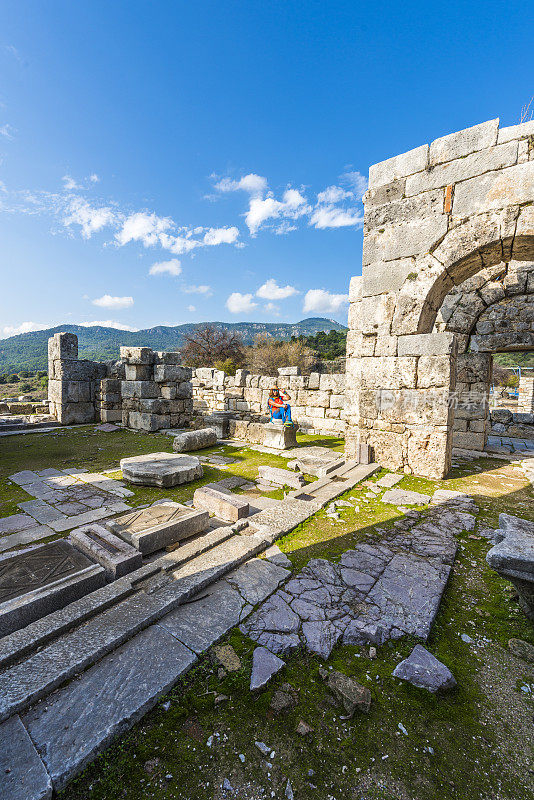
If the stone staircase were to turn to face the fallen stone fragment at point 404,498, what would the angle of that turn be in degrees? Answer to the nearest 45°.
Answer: approximately 90° to its left

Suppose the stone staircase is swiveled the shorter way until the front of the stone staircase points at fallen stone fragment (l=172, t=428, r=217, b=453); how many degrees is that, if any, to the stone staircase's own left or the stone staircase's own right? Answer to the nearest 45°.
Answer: approximately 135° to the stone staircase's own left

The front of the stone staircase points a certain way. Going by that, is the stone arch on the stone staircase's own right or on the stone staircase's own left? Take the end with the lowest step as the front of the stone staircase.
on the stone staircase's own left

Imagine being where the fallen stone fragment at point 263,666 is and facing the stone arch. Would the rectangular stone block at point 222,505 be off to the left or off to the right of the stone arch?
left

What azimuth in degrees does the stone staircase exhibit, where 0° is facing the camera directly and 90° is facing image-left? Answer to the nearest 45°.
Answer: approximately 315°

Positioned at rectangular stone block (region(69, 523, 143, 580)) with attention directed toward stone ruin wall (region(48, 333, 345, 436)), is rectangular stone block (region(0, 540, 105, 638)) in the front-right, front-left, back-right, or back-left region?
back-left

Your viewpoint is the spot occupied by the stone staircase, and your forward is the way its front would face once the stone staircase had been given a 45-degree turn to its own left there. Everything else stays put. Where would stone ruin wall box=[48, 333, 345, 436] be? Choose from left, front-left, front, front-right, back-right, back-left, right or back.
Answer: left

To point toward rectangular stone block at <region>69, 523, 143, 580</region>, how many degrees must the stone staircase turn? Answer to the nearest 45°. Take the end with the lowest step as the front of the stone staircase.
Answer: approximately 135° to its left

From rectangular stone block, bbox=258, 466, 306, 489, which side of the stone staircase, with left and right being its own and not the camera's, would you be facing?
left

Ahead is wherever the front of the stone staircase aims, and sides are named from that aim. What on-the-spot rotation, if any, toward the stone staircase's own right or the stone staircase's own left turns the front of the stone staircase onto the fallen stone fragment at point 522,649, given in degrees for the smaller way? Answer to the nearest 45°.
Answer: approximately 45° to the stone staircase's own left
